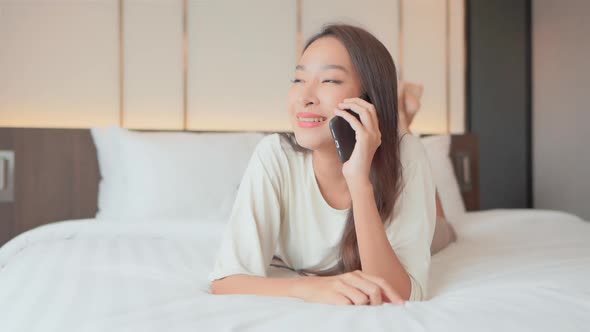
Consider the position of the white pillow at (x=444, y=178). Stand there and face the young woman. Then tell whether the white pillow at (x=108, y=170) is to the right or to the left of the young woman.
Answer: right

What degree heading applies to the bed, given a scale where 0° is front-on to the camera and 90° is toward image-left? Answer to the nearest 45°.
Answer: approximately 0°
